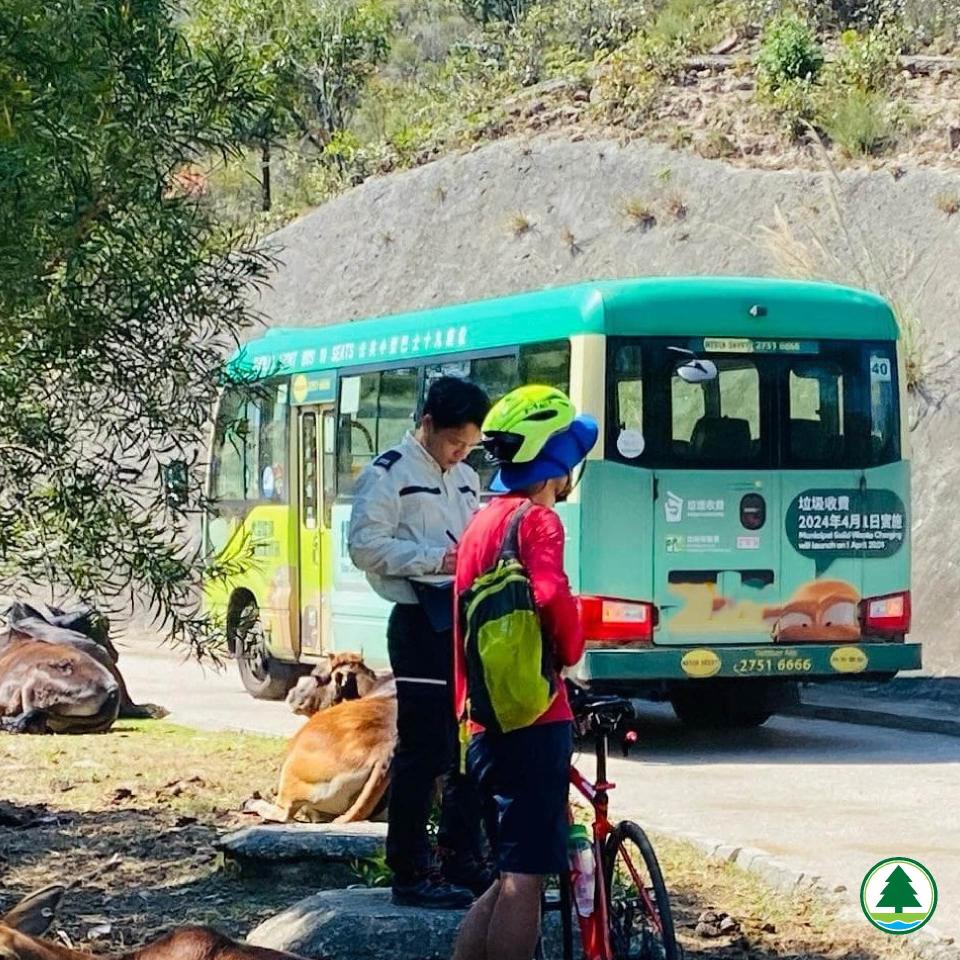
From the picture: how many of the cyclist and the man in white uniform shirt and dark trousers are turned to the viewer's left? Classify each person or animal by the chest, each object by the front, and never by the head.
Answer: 0

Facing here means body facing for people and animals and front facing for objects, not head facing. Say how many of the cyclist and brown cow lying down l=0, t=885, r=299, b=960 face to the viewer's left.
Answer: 1

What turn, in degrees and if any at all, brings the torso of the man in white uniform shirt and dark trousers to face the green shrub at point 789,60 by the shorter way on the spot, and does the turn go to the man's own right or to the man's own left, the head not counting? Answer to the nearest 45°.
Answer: approximately 135° to the man's own left

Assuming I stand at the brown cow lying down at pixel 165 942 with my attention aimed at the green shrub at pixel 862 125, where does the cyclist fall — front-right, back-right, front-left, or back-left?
front-right

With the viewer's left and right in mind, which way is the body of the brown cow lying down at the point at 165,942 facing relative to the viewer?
facing to the left of the viewer

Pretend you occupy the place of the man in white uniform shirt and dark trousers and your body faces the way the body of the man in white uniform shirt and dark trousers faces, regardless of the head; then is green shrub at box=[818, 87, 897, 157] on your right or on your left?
on your left

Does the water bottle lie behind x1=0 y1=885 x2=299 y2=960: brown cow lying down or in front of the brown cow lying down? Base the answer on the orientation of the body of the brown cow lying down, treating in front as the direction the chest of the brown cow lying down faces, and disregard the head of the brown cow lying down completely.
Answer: behind

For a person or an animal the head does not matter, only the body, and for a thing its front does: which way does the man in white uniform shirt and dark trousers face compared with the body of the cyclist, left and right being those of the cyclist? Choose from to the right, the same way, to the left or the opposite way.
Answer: to the right

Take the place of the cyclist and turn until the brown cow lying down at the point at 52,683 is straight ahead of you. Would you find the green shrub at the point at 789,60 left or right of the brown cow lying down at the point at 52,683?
right

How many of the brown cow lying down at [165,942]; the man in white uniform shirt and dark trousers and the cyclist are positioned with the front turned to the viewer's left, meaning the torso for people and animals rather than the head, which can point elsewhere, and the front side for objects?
1

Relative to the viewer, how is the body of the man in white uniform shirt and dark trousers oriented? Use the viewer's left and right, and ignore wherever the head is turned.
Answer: facing the viewer and to the right of the viewer

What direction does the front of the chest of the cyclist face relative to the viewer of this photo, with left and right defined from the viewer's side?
facing away from the viewer and to the right of the viewer

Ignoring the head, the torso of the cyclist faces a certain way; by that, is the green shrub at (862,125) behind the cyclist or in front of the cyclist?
in front

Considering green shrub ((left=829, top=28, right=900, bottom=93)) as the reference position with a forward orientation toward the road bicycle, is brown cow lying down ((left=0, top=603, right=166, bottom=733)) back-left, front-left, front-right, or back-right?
front-right

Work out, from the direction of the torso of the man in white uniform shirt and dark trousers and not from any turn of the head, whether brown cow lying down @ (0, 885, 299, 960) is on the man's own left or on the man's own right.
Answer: on the man's own right

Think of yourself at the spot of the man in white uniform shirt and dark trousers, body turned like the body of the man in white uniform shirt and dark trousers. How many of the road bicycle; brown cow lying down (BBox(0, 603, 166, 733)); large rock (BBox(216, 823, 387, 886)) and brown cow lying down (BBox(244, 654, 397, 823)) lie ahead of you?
1

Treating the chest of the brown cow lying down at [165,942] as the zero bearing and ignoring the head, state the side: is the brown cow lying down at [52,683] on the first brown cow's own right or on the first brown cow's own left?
on the first brown cow's own right
